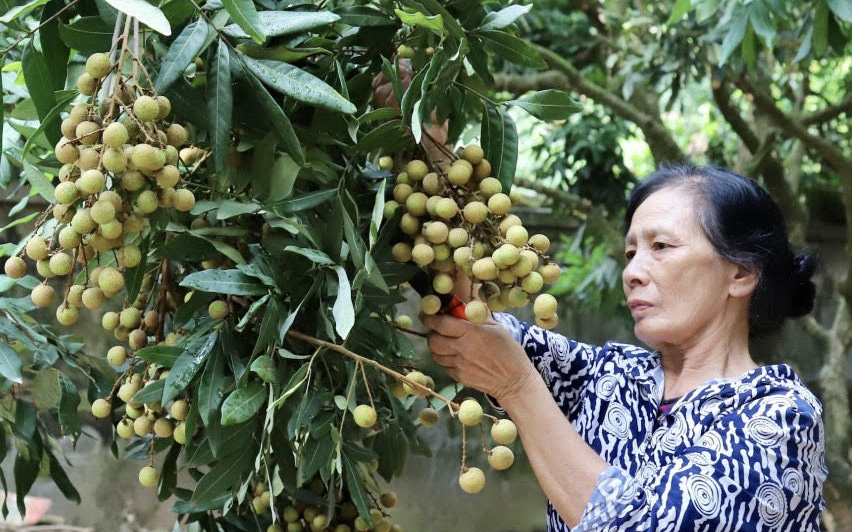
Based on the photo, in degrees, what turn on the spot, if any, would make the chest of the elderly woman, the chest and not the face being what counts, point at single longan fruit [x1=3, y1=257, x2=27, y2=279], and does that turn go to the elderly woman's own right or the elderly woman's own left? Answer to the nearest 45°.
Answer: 0° — they already face it

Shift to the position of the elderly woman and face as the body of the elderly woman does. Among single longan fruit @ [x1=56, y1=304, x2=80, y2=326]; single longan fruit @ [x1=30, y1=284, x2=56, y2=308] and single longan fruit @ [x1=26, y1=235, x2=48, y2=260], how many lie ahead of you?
3

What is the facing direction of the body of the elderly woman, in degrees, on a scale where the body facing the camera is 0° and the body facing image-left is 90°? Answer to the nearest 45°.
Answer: approximately 45°

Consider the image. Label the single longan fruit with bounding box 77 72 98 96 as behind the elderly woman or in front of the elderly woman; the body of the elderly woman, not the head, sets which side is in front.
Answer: in front
